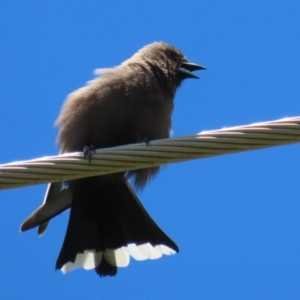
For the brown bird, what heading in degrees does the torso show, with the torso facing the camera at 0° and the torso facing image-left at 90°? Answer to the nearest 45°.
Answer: approximately 315°
